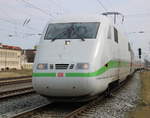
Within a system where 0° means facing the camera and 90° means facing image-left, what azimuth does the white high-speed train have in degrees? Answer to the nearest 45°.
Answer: approximately 45°
